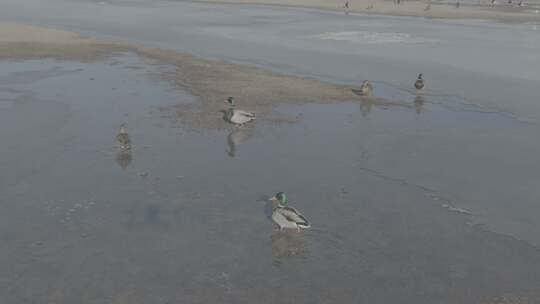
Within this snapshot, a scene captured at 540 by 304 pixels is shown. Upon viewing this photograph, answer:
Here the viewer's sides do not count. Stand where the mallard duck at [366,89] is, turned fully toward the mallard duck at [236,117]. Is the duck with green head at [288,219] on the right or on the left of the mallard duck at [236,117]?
left

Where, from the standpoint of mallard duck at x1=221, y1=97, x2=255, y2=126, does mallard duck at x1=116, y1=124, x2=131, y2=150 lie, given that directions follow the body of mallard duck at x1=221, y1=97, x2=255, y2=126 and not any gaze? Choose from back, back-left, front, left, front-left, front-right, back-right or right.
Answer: front-left

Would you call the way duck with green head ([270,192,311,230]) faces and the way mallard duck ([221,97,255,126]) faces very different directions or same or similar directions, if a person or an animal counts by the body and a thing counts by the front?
same or similar directions

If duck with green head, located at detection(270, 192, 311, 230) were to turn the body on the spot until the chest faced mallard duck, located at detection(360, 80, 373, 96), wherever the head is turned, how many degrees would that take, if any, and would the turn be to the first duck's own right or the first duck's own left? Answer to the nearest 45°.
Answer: approximately 90° to the first duck's own right

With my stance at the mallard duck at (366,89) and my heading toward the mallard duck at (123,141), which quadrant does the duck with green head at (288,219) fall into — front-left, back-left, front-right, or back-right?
front-left

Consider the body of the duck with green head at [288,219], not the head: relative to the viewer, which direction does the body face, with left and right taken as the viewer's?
facing to the left of the viewer

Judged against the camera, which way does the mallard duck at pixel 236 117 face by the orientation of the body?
to the viewer's left

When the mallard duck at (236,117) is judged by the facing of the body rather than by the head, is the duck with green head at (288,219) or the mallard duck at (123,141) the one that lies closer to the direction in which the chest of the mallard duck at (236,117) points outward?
the mallard duck

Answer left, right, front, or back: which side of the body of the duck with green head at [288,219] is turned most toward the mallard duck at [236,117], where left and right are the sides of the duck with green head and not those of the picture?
right

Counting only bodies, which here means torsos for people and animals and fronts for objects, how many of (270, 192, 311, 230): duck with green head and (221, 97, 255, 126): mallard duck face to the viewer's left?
2

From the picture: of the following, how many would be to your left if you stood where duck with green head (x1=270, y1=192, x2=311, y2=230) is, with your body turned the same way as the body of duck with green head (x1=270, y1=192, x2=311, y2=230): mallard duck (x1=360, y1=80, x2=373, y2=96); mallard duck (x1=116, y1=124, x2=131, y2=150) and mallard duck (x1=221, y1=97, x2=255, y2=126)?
0

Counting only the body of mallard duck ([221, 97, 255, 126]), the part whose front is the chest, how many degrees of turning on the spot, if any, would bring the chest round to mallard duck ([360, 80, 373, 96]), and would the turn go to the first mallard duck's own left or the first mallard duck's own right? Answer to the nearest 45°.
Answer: approximately 135° to the first mallard duck's own right
